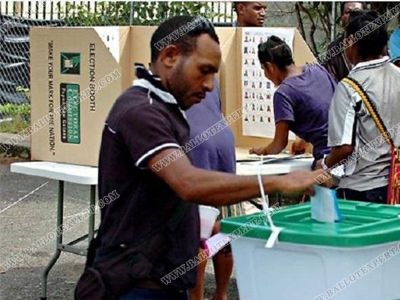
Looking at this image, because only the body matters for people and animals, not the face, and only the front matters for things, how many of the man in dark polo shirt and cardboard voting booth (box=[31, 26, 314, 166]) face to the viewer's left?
0

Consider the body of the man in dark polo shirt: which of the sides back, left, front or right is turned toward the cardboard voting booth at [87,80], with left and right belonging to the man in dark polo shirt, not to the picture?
left

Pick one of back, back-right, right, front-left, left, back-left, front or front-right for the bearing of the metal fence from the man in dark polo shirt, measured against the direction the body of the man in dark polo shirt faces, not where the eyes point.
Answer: left

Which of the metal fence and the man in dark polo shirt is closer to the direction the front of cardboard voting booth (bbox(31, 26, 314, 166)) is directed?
the man in dark polo shirt

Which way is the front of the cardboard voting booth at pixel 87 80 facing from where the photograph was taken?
facing the viewer and to the right of the viewer

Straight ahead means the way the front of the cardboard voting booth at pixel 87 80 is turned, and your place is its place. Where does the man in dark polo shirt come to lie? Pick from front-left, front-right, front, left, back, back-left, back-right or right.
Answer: front-right

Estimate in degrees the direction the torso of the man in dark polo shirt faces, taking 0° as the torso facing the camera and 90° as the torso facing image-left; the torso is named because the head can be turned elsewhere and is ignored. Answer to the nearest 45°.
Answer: approximately 270°
